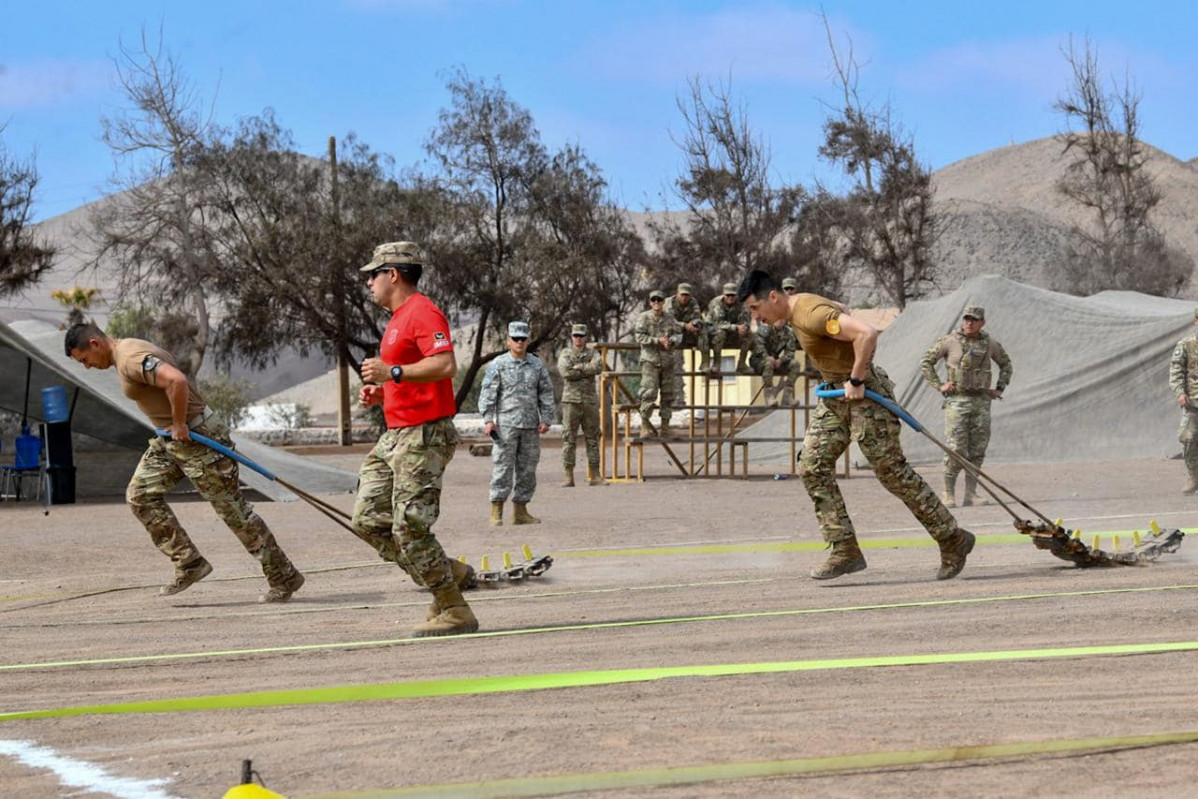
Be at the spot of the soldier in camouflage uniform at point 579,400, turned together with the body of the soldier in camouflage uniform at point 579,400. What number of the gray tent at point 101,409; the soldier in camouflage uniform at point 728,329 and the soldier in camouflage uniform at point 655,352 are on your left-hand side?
2

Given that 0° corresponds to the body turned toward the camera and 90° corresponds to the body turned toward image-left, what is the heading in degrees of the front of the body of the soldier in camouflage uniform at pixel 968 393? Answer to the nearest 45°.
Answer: approximately 0°

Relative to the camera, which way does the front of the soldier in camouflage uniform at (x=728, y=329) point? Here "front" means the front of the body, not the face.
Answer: toward the camera

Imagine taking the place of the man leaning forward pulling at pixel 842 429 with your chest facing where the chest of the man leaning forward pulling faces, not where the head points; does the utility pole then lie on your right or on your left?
on your right

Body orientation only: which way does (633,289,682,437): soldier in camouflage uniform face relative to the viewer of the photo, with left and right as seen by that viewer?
facing the viewer

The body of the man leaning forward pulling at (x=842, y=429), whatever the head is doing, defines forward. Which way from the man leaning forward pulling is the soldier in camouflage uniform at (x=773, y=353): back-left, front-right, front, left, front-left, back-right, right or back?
right

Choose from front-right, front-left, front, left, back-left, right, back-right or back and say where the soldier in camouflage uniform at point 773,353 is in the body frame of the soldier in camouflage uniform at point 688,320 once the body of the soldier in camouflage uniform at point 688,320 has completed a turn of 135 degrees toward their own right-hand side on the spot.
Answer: back-right

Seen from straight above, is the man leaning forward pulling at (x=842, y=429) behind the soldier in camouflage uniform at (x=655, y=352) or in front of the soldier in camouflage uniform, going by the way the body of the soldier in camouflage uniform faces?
in front
